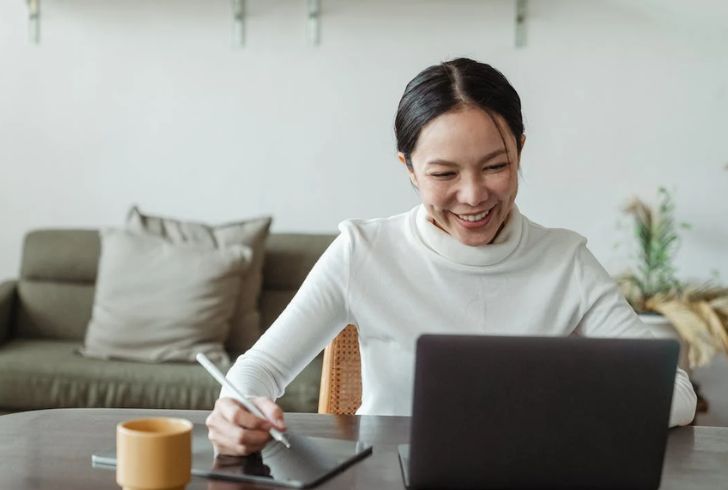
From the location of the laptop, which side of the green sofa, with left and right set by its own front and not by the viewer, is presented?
front

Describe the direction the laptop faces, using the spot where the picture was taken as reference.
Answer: facing away from the viewer

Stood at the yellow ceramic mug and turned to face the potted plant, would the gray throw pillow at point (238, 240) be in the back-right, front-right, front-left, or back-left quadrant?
front-left

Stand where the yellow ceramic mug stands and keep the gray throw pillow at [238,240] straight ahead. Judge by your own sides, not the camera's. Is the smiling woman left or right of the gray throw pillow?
right

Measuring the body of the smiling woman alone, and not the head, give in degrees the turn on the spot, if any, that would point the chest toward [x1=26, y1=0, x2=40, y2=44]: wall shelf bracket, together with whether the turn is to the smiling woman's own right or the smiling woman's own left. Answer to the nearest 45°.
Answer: approximately 135° to the smiling woman's own right

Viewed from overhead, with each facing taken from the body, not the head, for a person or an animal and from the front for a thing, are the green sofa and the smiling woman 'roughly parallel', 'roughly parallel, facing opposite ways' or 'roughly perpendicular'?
roughly parallel

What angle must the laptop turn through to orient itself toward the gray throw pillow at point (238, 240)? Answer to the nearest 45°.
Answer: approximately 45° to its left

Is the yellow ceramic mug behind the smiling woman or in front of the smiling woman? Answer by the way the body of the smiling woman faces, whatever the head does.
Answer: in front

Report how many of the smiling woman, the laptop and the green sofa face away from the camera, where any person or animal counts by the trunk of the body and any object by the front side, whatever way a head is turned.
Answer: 1

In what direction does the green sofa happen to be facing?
toward the camera

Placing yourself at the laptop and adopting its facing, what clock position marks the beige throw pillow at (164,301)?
The beige throw pillow is roughly at 11 o'clock from the laptop.

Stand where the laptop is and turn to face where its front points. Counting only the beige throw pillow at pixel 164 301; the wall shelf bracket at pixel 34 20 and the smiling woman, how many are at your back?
0

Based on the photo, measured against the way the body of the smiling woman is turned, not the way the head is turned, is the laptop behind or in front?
in front

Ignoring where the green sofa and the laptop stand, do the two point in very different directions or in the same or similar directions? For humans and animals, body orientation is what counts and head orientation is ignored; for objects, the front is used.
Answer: very different directions
